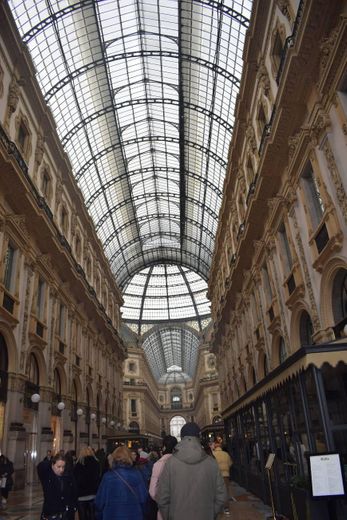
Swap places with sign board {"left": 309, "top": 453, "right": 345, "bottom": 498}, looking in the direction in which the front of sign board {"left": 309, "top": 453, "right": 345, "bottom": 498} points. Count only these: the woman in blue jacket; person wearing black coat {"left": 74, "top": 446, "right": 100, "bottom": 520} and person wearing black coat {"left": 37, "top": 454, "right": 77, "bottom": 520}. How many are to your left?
0

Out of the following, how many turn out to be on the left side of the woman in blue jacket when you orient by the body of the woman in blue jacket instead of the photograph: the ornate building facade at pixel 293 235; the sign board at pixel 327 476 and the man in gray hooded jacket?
0

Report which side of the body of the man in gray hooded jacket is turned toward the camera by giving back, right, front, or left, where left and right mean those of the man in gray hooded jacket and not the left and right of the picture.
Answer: back

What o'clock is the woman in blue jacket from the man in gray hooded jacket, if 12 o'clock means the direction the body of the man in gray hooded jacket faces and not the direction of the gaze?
The woman in blue jacket is roughly at 10 o'clock from the man in gray hooded jacket.

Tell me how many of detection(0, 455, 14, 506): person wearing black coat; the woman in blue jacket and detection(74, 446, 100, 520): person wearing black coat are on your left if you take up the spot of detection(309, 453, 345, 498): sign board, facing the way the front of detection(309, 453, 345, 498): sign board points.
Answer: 0

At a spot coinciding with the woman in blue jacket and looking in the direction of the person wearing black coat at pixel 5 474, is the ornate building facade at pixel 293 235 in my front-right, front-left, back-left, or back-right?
front-right

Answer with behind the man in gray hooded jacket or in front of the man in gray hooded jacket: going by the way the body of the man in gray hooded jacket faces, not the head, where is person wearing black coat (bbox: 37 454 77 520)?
in front

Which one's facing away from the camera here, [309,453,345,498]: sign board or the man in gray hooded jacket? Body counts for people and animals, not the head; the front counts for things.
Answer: the man in gray hooded jacket

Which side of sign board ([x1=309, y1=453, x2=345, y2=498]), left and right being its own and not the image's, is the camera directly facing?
front

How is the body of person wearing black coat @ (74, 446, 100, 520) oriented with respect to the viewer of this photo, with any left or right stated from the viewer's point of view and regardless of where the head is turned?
facing away from the viewer

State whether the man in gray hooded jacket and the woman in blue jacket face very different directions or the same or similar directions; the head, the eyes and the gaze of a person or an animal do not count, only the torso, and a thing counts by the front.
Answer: same or similar directions

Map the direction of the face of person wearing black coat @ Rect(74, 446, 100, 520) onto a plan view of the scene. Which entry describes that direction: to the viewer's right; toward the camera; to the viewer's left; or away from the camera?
away from the camera

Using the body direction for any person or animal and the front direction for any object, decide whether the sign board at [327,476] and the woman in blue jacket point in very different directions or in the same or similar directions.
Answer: very different directions

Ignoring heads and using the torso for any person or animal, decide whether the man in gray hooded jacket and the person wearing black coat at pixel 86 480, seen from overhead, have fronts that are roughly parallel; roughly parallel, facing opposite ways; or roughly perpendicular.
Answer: roughly parallel

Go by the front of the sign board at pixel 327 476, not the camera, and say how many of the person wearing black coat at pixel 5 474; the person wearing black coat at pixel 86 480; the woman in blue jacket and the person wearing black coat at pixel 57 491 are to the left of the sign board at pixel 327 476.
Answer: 0
